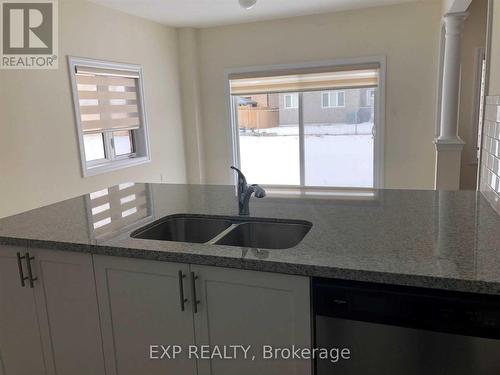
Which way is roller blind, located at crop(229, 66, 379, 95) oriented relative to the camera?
toward the camera

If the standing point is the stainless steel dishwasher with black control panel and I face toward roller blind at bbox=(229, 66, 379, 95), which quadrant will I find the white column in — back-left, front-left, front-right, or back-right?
front-right

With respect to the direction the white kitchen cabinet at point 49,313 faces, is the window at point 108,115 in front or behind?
behind

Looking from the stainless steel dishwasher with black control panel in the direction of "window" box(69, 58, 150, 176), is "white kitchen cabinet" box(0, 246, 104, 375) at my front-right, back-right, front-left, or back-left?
front-left

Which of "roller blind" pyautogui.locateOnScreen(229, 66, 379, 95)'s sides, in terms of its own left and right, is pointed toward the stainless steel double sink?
front

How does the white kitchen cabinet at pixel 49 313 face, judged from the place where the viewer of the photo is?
facing the viewer and to the left of the viewer

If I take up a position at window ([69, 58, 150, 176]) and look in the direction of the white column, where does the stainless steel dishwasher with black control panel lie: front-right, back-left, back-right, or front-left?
front-right

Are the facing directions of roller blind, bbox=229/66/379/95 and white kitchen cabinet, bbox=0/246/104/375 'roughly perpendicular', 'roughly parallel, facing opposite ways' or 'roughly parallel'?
roughly parallel

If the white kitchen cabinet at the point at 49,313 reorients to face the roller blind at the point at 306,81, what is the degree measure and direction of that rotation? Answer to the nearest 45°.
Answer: approximately 180°

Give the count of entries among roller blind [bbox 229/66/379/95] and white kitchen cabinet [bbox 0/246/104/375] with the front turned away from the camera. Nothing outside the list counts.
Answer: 0

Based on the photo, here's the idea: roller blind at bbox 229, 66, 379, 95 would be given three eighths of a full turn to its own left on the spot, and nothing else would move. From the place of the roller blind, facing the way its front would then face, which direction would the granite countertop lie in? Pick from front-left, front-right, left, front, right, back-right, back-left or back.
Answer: back-right

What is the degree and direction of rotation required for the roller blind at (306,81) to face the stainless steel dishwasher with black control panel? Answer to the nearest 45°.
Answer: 0° — it already faces it

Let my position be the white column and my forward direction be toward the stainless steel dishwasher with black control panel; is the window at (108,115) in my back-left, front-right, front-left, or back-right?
front-right
